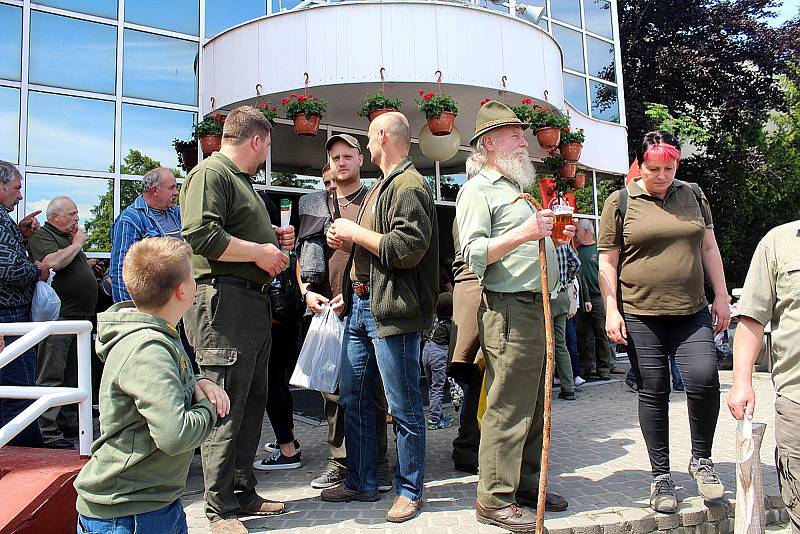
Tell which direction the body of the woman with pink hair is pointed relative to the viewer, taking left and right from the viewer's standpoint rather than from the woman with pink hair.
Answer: facing the viewer

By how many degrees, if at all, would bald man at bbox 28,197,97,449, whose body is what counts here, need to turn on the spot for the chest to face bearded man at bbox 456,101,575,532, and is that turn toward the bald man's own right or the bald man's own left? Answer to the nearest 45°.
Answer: approximately 45° to the bald man's own right

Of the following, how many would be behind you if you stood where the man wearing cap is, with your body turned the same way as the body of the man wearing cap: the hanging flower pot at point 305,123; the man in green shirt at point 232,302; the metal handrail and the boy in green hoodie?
1

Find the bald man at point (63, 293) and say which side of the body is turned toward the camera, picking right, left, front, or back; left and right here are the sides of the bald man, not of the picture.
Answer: right

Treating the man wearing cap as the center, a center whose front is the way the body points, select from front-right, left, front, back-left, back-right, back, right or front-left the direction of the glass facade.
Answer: back-right

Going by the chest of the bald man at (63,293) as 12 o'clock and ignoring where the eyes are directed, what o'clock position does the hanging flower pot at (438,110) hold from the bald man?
The hanging flower pot is roughly at 12 o'clock from the bald man.

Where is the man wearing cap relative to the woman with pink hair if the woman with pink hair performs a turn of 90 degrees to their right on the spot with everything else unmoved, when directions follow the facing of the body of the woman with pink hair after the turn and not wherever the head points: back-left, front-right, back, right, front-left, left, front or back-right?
front

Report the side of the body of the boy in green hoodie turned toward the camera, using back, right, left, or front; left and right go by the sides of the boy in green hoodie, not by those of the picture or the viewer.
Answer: right
